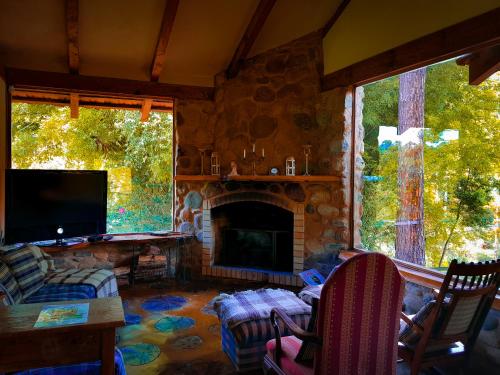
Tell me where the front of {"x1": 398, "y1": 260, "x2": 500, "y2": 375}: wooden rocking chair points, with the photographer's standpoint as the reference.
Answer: facing away from the viewer and to the left of the viewer

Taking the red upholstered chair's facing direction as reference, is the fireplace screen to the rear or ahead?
ahead

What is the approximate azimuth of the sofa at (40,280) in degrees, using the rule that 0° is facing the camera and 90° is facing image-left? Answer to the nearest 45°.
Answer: approximately 270°

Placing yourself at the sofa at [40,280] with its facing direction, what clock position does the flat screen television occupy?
The flat screen television is roughly at 9 o'clock from the sofa.

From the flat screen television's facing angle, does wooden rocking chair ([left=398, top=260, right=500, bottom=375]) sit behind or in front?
in front

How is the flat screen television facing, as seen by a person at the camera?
facing the viewer and to the right of the viewer

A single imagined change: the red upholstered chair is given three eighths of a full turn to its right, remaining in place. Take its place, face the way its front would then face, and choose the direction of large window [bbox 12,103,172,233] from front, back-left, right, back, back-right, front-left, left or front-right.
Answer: back-left

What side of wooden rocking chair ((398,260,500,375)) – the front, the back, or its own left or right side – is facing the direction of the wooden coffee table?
left

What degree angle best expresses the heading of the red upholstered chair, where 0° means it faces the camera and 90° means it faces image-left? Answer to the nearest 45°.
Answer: approximately 135°

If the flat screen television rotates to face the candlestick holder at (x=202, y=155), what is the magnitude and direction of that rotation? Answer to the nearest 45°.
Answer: approximately 45° to its left

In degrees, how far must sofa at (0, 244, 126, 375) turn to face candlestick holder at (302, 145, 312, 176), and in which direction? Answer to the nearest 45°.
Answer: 0° — it already faces it

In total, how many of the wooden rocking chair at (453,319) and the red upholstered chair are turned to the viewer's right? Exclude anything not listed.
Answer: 0

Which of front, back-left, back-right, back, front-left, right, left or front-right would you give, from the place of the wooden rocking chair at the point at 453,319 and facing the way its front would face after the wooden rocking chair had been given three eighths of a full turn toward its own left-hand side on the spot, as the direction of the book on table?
front-right
